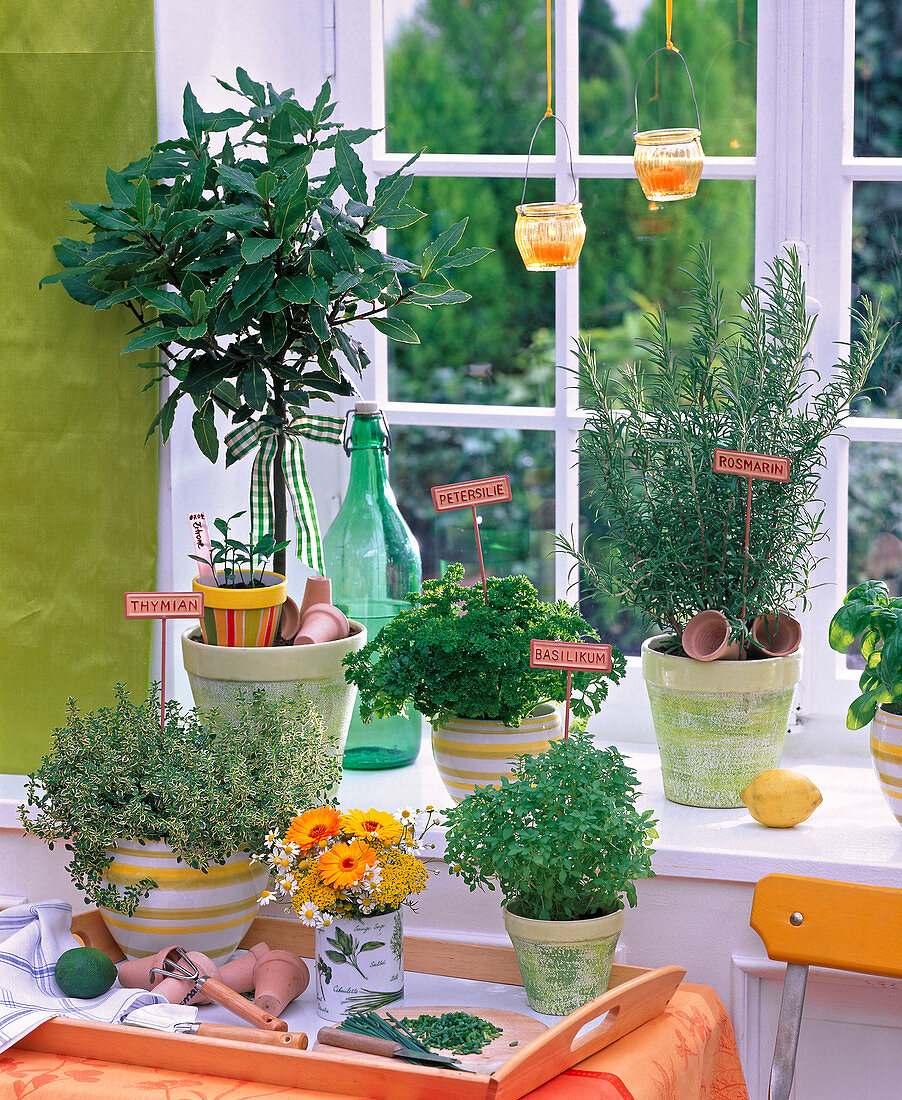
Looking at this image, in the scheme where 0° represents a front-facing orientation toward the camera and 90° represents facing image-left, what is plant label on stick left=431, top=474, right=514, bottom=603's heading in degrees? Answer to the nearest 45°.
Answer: approximately 0°
